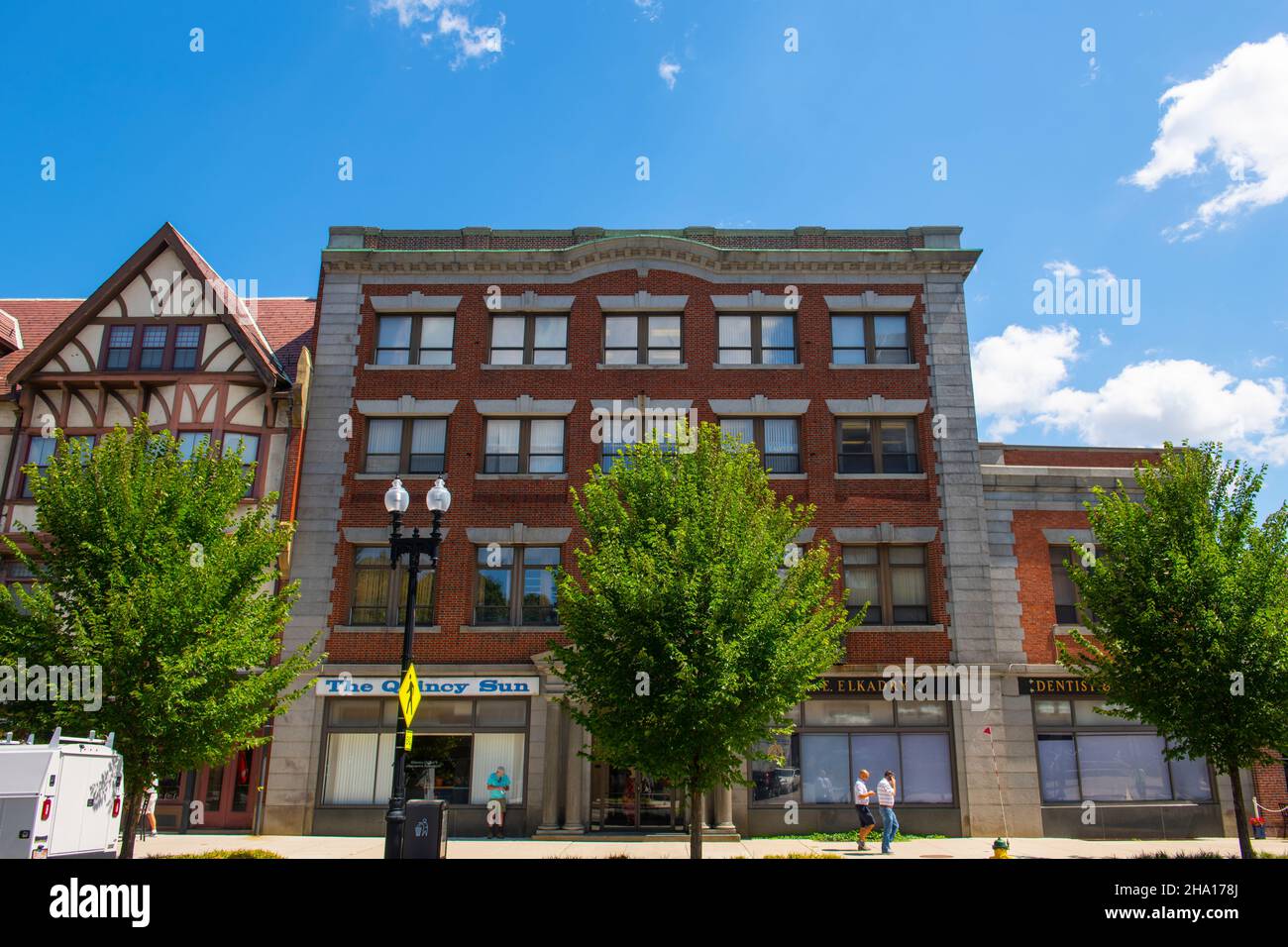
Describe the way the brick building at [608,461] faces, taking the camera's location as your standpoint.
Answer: facing the viewer

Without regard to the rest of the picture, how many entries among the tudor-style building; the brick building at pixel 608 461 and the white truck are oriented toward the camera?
2

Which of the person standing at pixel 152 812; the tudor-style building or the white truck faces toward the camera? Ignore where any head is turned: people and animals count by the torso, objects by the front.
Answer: the tudor-style building

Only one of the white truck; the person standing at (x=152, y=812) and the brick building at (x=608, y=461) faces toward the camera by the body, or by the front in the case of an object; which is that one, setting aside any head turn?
the brick building

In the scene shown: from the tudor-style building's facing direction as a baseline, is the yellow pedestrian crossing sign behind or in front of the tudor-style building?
in front

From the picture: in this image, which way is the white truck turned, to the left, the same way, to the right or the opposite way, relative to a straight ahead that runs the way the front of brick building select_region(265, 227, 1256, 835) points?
to the right

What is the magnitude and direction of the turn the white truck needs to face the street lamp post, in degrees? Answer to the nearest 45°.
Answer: approximately 135° to its right

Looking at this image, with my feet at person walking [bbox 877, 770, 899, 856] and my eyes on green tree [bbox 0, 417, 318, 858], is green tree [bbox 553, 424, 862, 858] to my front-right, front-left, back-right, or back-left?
front-left

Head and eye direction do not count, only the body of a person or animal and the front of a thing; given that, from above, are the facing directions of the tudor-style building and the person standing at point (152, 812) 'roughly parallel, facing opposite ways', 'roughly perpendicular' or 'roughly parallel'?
roughly perpendicular

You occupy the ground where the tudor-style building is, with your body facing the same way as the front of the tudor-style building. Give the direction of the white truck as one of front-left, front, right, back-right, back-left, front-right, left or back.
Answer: front

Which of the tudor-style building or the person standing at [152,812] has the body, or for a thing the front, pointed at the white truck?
the tudor-style building

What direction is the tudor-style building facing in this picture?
toward the camera
